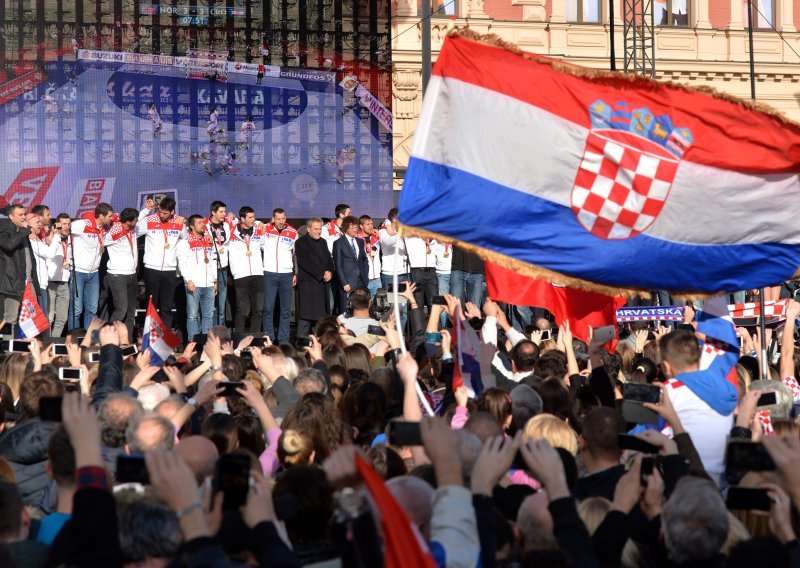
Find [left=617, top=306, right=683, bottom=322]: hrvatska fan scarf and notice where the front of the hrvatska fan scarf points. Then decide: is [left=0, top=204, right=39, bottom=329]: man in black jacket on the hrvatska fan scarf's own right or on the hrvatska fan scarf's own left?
on the hrvatska fan scarf's own right

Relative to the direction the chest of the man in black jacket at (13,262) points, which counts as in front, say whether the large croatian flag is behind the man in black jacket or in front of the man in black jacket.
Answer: in front

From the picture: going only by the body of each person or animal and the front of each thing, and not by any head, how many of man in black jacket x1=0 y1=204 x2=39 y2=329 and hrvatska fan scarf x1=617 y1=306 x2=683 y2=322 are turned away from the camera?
0

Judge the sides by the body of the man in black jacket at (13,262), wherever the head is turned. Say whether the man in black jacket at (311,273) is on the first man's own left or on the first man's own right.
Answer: on the first man's own left

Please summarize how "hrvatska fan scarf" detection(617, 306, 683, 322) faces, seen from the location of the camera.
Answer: facing the viewer

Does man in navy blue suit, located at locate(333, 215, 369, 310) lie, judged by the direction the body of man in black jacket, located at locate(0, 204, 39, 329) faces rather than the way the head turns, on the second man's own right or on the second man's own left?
on the second man's own left

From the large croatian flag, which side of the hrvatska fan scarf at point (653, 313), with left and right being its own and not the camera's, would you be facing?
front

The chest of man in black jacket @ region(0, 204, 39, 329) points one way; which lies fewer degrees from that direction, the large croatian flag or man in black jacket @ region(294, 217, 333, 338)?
the large croatian flag
